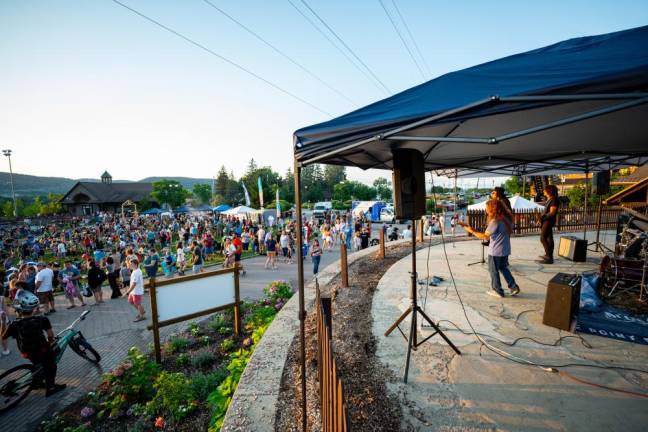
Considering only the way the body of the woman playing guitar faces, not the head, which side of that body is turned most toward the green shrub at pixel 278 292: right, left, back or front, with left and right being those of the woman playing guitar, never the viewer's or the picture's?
front

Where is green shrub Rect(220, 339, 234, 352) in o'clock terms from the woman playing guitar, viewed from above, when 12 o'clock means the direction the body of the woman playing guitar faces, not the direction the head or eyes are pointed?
The green shrub is roughly at 11 o'clock from the woman playing guitar.

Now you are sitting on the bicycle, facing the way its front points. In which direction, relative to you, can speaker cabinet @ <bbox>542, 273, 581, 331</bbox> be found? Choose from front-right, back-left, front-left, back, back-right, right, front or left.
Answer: right

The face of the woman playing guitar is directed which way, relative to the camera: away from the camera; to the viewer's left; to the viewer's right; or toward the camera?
to the viewer's left

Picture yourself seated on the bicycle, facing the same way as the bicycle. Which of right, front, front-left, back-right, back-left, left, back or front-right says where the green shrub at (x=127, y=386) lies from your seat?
right

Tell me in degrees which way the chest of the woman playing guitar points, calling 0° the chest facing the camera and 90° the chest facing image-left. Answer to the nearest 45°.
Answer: approximately 90°

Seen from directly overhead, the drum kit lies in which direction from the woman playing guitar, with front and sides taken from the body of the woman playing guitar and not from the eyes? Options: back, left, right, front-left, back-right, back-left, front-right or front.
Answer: back-right

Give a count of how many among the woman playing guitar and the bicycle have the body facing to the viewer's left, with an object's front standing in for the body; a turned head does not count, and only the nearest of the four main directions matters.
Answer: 1

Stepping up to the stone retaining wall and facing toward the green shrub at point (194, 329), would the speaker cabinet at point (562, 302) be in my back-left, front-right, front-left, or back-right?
back-right

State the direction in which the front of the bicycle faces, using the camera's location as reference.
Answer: facing away from the viewer and to the right of the viewer

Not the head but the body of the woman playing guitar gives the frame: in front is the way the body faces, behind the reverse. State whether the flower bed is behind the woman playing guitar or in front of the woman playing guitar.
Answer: in front

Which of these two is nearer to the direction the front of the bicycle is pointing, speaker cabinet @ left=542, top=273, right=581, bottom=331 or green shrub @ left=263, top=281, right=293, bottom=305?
the green shrub

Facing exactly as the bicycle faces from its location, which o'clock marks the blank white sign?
The blank white sign is roughly at 2 o'clock from the bicycle.

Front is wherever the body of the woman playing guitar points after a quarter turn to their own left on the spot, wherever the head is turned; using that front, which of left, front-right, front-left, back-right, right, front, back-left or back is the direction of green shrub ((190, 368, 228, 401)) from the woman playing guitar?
front-right
